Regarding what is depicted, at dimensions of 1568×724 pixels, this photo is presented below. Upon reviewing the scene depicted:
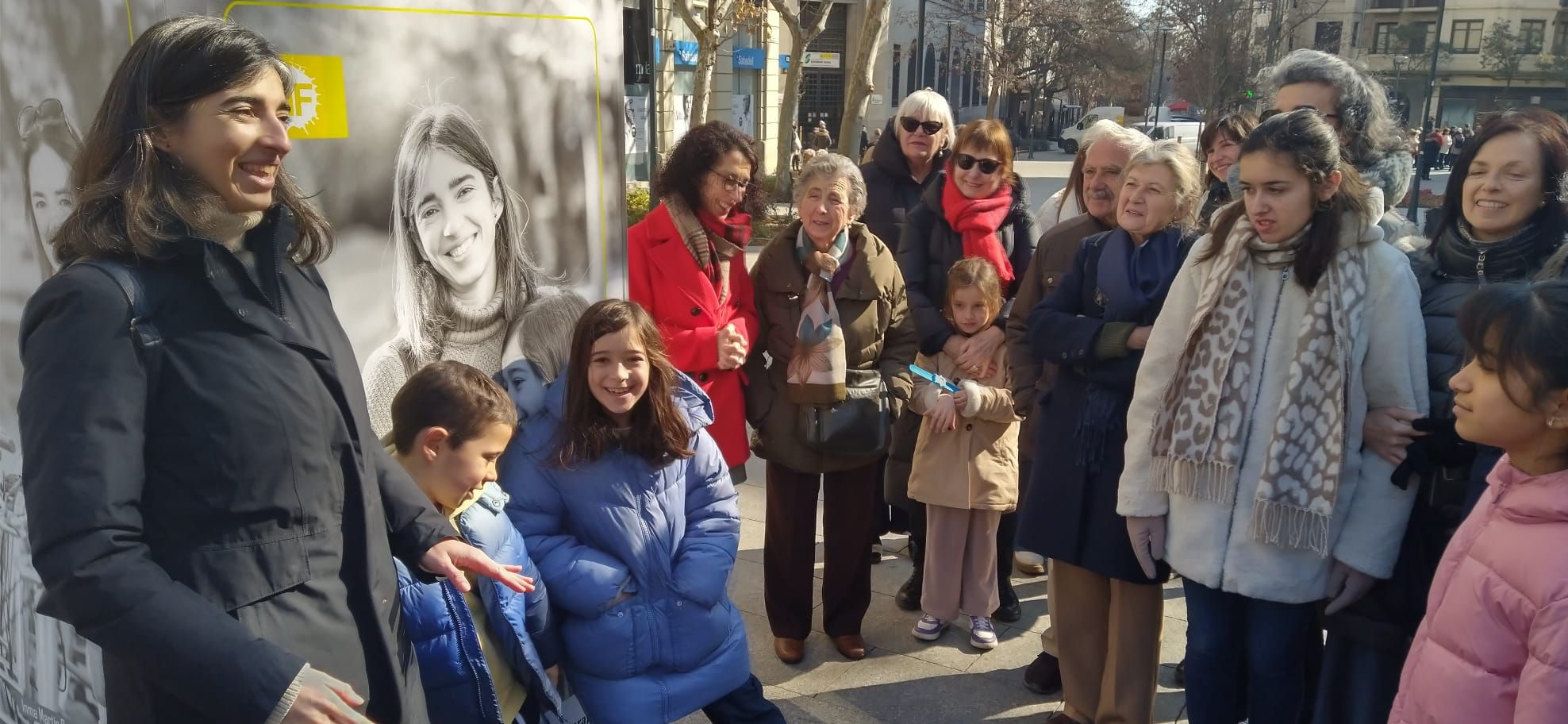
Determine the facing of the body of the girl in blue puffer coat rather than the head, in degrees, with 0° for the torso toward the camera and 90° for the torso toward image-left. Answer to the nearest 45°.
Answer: approximately 0°

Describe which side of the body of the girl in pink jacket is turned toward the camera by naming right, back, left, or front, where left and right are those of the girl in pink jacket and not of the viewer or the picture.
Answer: left

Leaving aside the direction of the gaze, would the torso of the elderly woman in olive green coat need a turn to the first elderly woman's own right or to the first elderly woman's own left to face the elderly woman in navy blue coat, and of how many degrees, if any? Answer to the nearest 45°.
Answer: approximately 45° to the first elderly woman's own left

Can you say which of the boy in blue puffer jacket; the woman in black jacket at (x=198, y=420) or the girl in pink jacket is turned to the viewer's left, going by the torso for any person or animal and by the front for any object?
the girl in pink jacket

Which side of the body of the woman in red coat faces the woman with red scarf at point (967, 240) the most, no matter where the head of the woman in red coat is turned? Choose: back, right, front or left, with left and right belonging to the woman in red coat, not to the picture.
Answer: left

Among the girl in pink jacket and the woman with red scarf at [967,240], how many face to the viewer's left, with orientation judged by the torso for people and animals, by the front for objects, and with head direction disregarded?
1
